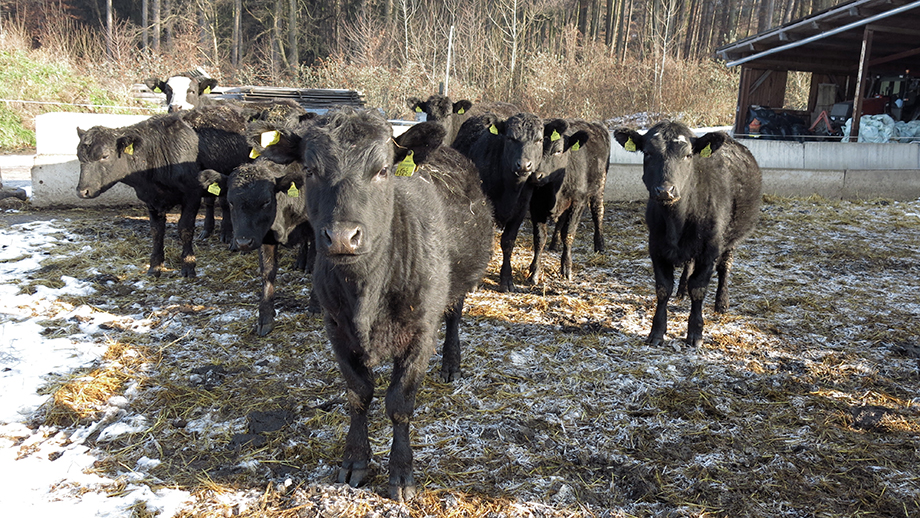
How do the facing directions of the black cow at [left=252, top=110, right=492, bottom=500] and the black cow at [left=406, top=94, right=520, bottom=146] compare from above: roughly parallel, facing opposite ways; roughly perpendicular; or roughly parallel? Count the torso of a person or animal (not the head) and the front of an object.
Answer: roughly parallel

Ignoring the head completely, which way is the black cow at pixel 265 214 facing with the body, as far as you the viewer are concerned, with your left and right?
facing the viewer and to the left of the viewer

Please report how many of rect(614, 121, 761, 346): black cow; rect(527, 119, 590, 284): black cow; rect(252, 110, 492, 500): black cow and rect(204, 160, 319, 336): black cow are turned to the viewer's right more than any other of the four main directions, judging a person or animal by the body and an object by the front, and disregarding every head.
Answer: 0

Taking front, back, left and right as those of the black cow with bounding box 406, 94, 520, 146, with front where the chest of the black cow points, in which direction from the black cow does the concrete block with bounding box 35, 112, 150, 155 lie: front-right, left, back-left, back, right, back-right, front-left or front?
front-right

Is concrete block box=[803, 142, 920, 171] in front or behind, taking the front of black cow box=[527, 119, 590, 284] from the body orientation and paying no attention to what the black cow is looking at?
behind

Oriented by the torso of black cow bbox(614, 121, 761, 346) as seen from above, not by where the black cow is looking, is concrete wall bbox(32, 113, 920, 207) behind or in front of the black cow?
behind

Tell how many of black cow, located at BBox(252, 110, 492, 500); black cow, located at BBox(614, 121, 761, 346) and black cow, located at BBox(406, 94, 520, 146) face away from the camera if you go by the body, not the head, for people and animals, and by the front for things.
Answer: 0

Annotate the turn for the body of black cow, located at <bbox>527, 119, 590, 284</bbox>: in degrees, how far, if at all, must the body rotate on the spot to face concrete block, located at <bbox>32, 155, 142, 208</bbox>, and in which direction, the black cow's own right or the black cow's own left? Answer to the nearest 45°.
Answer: approximately 90° to the black cow's own right

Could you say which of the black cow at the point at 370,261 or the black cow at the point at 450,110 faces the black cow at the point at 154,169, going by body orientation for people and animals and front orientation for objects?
the black cow at the point at 450,110

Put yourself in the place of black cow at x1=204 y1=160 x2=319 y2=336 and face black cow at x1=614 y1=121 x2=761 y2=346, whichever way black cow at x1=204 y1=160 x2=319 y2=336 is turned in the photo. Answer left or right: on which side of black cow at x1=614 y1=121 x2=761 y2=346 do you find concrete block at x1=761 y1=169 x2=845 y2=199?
left

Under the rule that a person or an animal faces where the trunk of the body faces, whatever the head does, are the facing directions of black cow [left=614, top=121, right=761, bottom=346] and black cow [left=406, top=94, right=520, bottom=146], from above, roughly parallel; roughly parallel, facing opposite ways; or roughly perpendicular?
roughly parallel

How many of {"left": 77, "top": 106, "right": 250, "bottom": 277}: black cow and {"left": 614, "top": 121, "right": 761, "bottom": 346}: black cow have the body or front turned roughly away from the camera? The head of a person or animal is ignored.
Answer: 0

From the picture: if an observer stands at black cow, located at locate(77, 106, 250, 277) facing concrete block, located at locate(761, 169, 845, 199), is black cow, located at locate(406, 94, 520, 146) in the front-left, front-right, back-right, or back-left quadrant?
front-left

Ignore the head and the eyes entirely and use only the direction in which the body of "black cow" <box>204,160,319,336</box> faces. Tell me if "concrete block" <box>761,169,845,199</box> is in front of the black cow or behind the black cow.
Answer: behind

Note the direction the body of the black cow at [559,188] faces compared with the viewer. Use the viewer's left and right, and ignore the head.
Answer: facing the viewer
